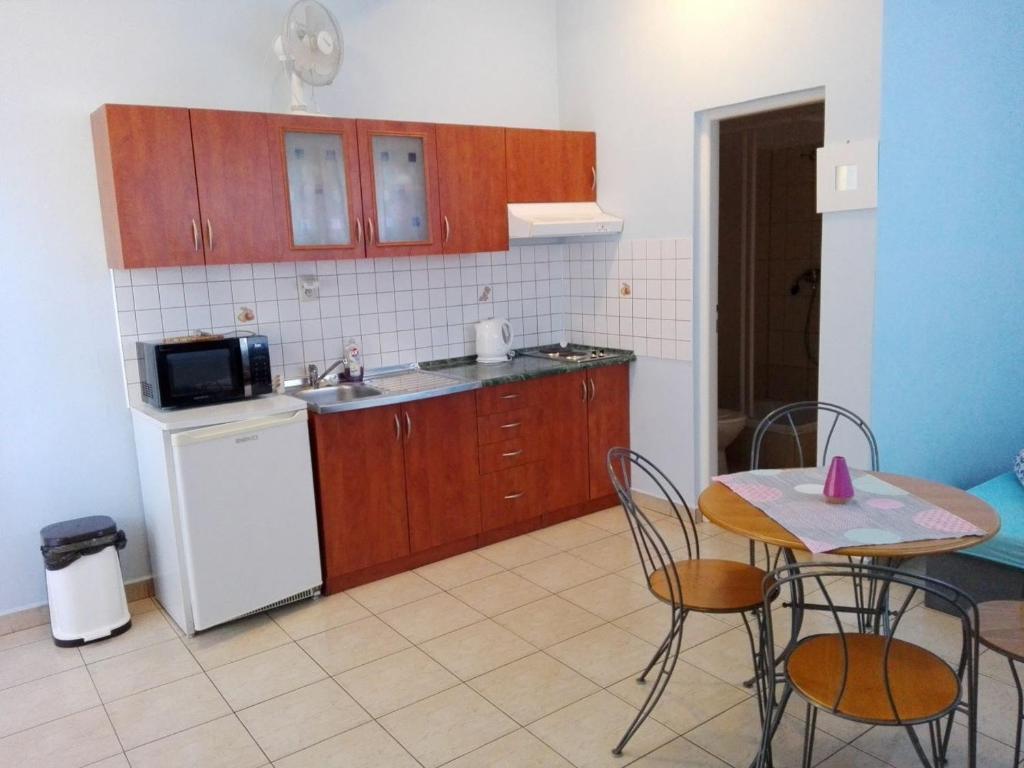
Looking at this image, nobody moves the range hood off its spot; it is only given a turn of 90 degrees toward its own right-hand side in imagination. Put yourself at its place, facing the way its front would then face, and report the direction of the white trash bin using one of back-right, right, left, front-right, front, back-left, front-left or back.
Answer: front

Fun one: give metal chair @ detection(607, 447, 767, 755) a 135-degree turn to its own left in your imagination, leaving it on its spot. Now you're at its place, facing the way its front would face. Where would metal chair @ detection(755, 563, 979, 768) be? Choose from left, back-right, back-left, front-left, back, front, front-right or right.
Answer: back

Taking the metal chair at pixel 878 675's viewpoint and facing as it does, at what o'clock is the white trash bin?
The white trash bin is roughly at 9 o'clock from the metal chair.

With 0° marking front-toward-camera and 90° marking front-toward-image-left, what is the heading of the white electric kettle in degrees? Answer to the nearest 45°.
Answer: approximately 90°

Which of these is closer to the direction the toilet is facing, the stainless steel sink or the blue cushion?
the blue cushion

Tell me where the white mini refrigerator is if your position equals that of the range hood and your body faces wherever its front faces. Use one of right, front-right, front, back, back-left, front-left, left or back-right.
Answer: right

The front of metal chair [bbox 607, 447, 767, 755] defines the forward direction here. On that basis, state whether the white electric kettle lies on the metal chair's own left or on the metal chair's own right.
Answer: on the metal chair's own left

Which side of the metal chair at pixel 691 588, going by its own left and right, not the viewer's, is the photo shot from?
right

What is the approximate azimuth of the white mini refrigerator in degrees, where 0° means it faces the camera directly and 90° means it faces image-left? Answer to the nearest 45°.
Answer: approximately 315°
